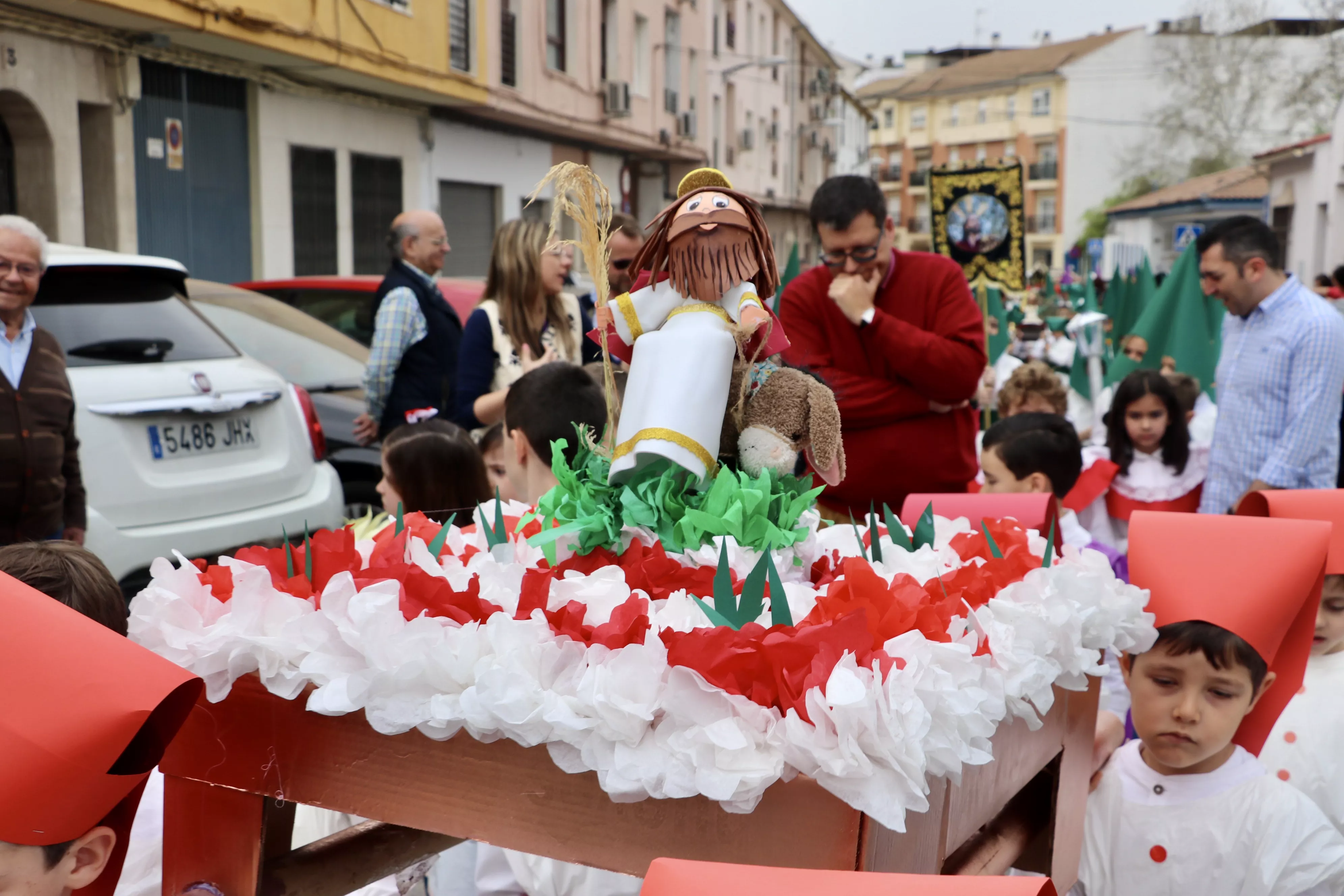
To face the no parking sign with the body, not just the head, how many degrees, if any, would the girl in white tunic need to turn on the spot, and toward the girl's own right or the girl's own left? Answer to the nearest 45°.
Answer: approximately 135° to the girl's own right

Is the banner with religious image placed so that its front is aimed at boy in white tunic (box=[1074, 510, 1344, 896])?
yes

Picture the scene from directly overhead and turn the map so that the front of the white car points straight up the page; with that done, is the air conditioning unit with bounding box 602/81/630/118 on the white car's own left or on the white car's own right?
on the white car's own right

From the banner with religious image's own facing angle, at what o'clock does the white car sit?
The white car is roughly at 1 o'clock from the banner with religious image.

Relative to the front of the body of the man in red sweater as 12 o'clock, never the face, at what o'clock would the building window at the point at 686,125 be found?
The building window is roughly at 4 o'clock from the man in red sweater.

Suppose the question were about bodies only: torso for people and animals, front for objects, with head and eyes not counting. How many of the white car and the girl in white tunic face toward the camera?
1

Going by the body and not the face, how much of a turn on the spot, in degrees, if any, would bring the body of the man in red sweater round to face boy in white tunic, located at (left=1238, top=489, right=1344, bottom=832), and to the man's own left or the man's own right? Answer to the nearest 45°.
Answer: approximately 90° to the man's own left

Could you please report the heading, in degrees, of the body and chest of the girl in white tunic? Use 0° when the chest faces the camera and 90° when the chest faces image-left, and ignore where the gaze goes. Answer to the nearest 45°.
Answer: approximately 0°

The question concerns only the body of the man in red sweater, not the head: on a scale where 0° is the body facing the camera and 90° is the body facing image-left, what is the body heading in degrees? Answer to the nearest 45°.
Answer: approximately 45°
